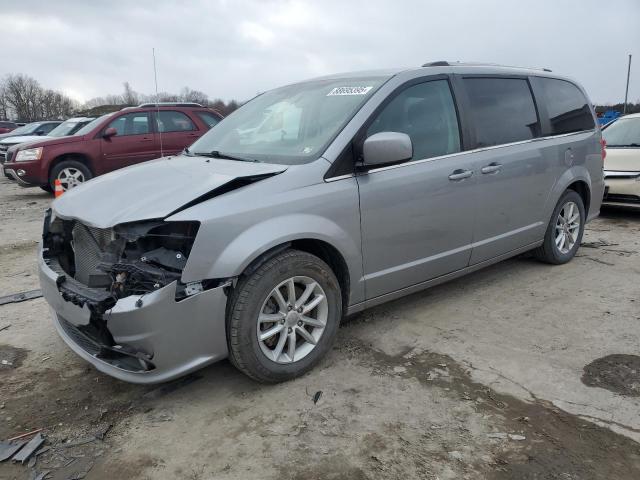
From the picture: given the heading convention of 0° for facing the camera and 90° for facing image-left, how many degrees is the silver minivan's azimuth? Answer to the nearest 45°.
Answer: approximately 45°

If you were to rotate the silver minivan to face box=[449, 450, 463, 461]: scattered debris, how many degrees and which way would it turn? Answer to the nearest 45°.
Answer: approximately 90° to its left

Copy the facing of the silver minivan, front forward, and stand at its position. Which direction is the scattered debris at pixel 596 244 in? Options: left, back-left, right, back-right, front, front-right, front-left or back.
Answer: back

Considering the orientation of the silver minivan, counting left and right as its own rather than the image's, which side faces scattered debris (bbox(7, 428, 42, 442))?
front

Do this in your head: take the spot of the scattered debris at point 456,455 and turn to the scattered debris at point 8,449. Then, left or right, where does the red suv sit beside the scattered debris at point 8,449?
right

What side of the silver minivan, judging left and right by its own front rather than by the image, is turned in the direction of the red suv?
right

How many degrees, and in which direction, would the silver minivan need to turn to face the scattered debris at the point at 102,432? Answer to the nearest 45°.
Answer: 0° — it already faces it

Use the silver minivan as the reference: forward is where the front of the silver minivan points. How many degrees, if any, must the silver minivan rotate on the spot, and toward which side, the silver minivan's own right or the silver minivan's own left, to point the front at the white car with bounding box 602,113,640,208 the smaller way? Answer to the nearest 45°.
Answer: approximately 180°
